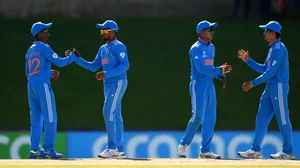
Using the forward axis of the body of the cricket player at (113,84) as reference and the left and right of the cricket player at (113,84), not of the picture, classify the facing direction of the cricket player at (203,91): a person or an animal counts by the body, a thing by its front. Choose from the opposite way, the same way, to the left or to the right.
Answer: to the left

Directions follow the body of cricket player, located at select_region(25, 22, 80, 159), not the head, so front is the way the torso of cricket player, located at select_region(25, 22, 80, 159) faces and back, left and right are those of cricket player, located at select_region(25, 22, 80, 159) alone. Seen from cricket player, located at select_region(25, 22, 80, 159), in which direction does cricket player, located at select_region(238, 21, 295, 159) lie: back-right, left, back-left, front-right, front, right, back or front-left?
front-right

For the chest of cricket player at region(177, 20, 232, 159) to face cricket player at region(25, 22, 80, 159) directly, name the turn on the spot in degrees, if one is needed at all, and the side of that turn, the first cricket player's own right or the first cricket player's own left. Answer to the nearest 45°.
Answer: approximately 135° to the first cricket player's own right

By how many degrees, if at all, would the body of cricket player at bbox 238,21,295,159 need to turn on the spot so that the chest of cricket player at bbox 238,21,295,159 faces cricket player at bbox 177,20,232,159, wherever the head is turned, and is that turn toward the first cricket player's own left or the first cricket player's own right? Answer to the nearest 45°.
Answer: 0° — they already face them

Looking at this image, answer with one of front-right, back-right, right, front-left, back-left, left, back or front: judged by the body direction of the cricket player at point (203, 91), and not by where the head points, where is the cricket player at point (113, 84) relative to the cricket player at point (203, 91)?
back-right

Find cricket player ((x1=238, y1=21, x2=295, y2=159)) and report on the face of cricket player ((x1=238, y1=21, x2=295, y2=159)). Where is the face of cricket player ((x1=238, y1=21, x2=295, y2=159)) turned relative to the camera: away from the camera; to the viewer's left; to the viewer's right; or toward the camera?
to the viewer's left

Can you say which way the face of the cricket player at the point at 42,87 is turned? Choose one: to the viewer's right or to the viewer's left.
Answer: to the viewer's right

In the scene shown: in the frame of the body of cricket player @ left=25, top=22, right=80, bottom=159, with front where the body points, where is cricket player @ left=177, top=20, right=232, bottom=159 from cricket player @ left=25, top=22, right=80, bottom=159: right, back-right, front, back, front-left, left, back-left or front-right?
front-right

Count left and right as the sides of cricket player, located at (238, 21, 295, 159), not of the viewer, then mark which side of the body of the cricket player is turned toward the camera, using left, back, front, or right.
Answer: left

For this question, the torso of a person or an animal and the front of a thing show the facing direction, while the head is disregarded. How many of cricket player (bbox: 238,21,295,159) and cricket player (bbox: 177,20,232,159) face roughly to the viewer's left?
1

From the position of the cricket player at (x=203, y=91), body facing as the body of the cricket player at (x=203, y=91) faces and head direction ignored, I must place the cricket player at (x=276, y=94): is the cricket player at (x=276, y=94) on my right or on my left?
on my left

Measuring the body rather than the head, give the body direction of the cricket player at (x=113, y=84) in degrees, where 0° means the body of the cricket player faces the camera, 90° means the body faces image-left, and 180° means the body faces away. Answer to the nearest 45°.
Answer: approximately 45°
